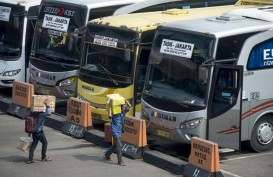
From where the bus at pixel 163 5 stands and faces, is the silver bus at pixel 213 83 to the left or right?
on its left

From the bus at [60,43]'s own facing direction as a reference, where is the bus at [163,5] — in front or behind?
behind

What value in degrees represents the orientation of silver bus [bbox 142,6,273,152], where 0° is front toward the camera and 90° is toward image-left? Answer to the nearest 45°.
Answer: approximately 45°

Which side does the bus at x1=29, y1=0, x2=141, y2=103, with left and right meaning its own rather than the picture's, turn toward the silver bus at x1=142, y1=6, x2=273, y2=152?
left

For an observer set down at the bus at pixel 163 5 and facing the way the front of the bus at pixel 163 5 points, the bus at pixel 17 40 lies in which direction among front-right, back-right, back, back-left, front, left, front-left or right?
front-right

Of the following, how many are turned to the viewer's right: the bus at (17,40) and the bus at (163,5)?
0
